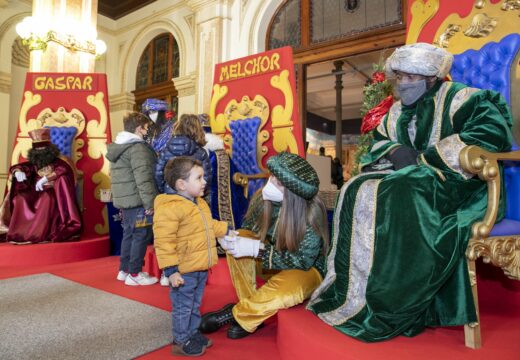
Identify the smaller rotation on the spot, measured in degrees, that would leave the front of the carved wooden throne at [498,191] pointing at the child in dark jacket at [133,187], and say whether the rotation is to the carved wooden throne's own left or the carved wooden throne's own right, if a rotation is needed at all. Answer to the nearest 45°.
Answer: approximately 45° to the carved wooden throne's own right

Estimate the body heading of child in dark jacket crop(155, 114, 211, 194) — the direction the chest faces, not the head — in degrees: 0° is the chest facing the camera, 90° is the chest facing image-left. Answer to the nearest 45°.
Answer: approximately 180°

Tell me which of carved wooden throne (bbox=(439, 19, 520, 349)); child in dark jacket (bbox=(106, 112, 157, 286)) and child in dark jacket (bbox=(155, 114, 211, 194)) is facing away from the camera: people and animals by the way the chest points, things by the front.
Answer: child in dark jacket (bbox=(155, 114, 211, 194))

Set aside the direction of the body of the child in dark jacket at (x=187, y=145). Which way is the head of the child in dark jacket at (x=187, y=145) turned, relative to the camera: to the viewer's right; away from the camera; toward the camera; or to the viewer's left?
away from the camera

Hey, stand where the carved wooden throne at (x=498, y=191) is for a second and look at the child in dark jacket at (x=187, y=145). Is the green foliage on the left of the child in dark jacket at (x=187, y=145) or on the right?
right

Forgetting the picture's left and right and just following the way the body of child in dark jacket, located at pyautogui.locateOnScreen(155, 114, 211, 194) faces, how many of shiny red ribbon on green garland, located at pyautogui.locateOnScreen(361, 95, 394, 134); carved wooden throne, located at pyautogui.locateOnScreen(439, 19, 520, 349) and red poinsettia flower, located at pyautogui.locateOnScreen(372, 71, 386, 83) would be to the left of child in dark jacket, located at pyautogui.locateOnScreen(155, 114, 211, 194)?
0

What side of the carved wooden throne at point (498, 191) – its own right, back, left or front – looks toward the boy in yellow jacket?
front

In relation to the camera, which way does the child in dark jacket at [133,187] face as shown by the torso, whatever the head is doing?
to the viewer's right

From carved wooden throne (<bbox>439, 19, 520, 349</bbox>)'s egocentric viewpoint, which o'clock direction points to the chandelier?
The chandelier is roughly at 2 o'clock from the carved wooden throne.

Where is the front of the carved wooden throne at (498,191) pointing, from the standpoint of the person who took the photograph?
facing the viewer and to the left of the viewer

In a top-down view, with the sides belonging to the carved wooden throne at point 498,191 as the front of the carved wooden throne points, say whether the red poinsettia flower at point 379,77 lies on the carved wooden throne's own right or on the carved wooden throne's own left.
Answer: on the carved wooden throne's own right

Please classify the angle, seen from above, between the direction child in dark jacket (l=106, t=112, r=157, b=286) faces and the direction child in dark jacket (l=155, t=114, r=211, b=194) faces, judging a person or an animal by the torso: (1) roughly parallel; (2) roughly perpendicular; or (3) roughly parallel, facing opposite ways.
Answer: roughly perpendicular

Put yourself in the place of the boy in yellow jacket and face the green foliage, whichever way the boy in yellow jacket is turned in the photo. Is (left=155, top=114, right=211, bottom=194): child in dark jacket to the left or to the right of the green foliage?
left

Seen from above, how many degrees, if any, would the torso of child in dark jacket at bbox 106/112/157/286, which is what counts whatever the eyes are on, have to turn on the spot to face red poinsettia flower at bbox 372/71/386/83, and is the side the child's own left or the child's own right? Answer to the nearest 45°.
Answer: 0° — they already face it

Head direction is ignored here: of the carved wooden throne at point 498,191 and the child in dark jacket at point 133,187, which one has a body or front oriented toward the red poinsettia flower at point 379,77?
the child in dark jacket
